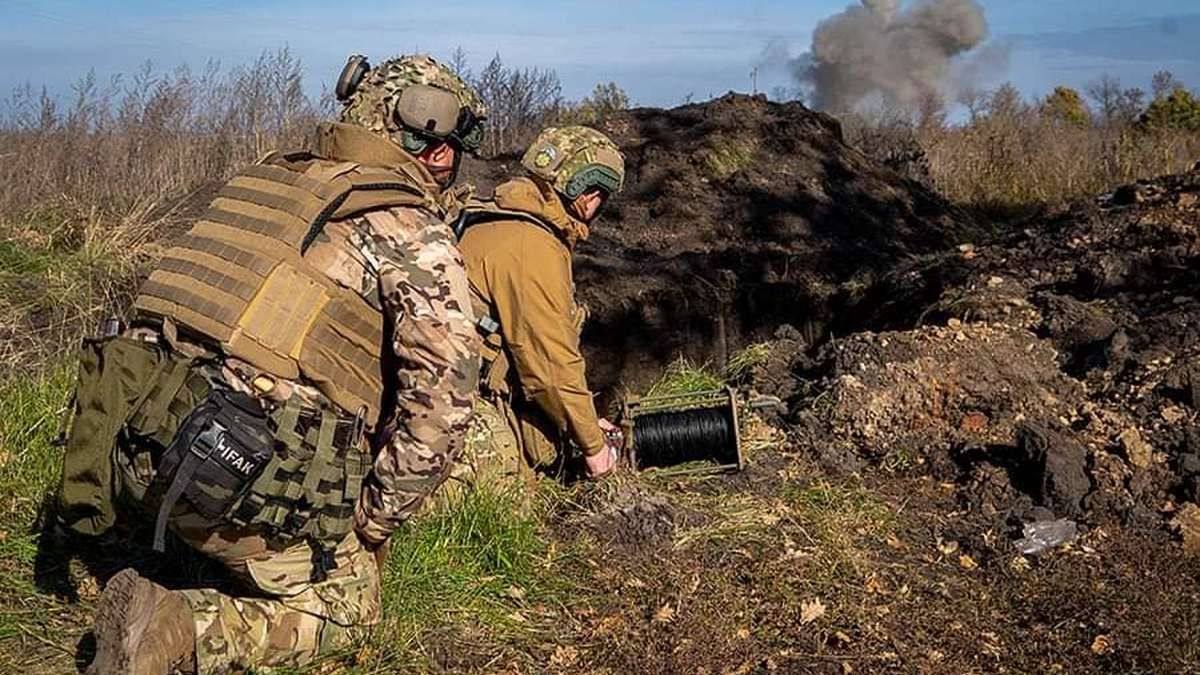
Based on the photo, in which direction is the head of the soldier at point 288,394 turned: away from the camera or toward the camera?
away from the camera

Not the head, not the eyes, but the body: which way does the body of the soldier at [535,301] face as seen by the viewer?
to the viewer's right

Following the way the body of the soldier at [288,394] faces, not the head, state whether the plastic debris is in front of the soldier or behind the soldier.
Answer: in front

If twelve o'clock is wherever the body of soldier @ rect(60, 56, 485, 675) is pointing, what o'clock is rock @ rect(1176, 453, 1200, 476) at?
The rock is roughly at 1 o'clock from the soldier.

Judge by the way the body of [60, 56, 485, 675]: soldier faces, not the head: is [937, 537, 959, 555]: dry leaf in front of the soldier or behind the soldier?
in front

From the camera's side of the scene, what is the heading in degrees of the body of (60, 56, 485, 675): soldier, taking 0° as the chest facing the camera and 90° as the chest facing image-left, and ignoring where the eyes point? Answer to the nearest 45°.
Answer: approximately 225°

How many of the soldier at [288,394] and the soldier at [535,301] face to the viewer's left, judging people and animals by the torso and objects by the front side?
0
